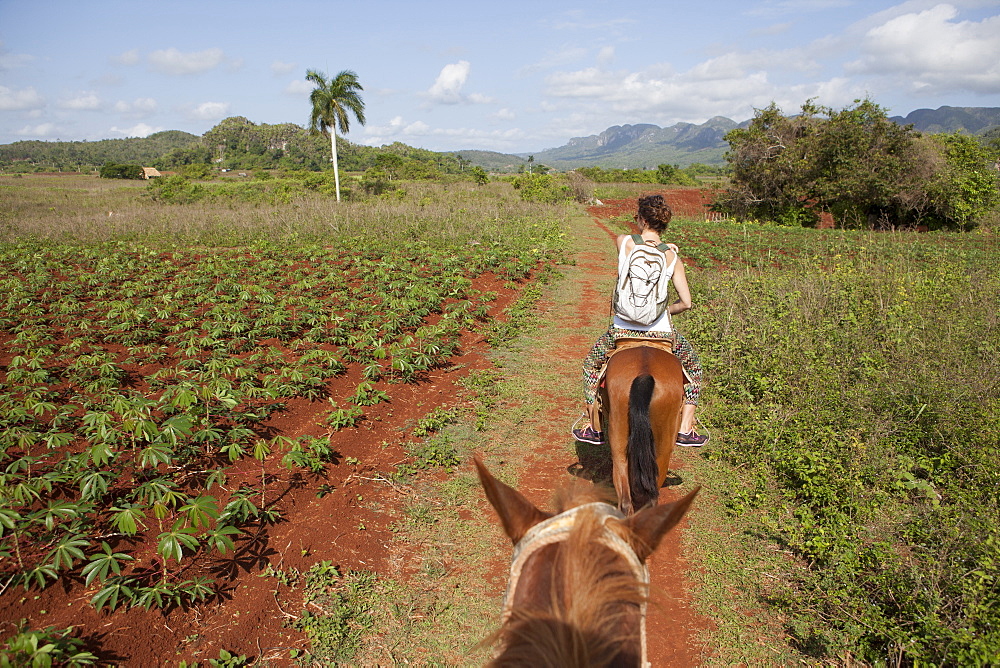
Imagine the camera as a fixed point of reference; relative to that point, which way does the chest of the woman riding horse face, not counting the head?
away from the camera

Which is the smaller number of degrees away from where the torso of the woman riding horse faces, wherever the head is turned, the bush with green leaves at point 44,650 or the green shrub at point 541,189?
the green shrub

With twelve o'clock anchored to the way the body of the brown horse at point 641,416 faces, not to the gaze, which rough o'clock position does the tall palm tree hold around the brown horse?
The tall palm tree is roughly at 11 o'clock from the brown horse.

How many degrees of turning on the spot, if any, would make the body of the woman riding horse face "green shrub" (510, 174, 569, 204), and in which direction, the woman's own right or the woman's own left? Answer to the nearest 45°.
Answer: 0° — they already face it

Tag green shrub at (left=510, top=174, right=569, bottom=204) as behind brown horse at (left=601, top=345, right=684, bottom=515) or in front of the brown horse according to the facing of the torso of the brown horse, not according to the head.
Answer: in front

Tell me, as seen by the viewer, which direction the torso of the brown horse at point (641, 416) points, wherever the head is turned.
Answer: away from the camera
